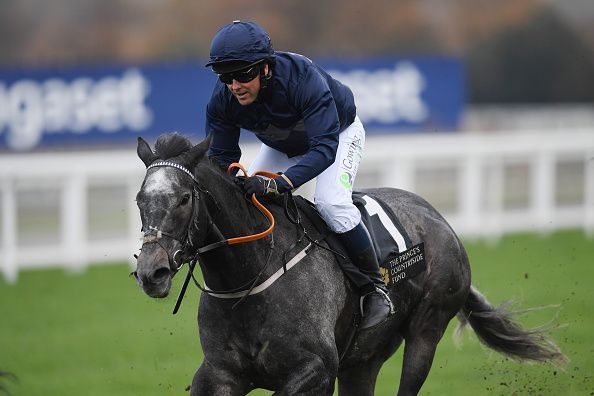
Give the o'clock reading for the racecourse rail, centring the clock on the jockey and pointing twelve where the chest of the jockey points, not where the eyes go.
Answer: The racecourse rail is roughly at 5 o'clock from the jockey.

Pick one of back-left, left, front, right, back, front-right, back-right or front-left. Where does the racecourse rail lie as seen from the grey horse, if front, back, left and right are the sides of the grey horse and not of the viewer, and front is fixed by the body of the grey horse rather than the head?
back-right

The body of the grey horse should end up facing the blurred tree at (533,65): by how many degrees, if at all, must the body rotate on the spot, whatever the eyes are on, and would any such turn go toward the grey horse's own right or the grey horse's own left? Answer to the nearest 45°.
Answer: approximately 135° to the grey horse's own right

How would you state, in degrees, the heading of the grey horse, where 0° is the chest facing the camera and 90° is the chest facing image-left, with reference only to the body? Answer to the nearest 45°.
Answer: approximately 45°

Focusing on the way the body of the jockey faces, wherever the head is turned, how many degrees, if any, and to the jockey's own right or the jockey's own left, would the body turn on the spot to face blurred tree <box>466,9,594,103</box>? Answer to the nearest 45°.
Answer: approximately 135° to the jockey's own right

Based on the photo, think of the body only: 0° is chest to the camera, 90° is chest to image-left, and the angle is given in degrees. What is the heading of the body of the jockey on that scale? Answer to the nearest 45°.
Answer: approximately 45°
